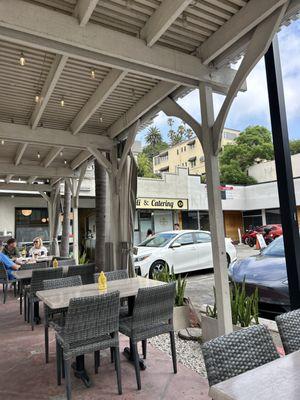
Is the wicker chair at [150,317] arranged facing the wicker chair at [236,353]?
no

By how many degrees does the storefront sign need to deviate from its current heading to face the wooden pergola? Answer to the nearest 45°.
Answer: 0° — it already faces it

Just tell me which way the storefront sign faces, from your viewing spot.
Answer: facing the viewer

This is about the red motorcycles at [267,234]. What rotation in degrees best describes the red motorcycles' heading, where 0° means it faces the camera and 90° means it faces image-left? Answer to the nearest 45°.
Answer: approximately 45°

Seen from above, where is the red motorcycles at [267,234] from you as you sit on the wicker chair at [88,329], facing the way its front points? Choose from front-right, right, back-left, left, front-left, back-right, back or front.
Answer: right

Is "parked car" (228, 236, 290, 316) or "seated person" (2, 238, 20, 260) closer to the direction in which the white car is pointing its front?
the seated person

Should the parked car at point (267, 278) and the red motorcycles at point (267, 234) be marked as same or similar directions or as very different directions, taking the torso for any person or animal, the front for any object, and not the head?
same or similar directions

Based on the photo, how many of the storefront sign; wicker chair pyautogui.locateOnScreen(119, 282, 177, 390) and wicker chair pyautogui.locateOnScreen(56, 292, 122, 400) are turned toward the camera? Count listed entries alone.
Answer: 1

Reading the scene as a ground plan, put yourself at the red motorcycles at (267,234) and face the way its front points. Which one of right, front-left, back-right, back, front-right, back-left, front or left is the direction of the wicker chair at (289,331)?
front-left

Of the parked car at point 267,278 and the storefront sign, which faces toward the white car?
the storefront sign

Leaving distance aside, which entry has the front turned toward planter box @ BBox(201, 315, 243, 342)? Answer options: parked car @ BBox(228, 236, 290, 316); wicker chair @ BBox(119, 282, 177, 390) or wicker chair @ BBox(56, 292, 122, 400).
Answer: the parked car

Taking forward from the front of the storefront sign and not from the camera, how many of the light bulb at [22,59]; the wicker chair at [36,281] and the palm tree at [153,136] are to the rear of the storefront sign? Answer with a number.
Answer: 1

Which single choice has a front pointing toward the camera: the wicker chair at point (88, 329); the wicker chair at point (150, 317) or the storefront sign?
the storefront sign

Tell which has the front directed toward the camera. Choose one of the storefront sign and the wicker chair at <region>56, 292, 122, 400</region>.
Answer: the storefront sign

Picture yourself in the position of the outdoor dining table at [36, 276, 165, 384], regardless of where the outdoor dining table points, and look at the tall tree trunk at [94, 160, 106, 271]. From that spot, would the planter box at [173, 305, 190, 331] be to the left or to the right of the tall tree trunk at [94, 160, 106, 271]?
right

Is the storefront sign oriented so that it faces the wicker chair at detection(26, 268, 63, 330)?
yes

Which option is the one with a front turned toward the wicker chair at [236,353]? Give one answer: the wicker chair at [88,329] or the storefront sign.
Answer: the storefront sign

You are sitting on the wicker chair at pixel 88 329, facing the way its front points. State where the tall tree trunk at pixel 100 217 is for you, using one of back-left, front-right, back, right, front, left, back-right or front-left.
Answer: front-right

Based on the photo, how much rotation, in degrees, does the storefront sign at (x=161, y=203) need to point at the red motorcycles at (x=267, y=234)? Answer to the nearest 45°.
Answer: approximately 90° to its left

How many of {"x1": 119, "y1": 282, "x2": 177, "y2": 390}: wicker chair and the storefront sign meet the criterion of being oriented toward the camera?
1

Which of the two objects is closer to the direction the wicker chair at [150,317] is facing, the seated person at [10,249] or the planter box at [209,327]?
the seated person

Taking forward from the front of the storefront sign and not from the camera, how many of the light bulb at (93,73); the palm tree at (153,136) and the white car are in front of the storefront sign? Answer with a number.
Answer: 2

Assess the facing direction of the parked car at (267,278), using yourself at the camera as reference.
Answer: facing the viewer and to the left of the viewer

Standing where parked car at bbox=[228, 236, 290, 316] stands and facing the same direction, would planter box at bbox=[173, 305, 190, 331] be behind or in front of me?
in front

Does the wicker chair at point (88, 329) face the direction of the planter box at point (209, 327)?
no
